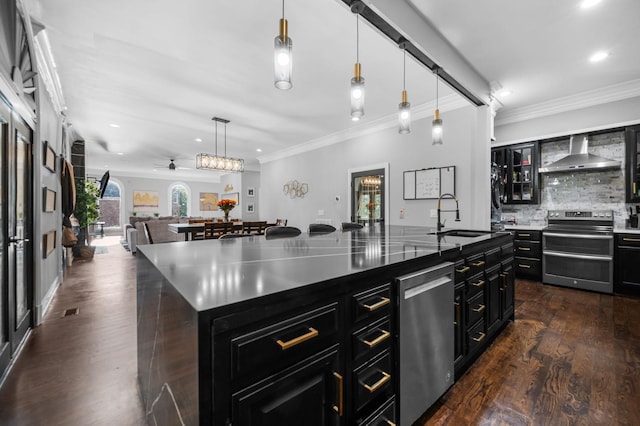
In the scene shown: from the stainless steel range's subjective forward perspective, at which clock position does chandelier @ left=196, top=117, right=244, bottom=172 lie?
The chandelier is roughly at 2 o'clock from the stainless steel range.

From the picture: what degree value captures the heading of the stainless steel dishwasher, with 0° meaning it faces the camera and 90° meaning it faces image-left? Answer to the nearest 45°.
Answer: approximately 315°

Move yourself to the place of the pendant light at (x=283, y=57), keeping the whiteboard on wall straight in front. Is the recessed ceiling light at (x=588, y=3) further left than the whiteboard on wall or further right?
right

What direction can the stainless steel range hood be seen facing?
toward the camera

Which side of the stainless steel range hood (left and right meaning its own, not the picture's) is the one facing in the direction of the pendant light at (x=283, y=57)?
front

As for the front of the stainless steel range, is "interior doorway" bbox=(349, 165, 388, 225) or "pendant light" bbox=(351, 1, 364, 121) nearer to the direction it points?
the pendant light

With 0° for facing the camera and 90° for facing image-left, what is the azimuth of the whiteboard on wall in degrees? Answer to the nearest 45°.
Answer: approximately 45°

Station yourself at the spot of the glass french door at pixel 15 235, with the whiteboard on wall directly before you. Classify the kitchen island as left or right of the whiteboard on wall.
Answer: right

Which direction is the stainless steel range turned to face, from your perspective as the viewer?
facing the viewer
